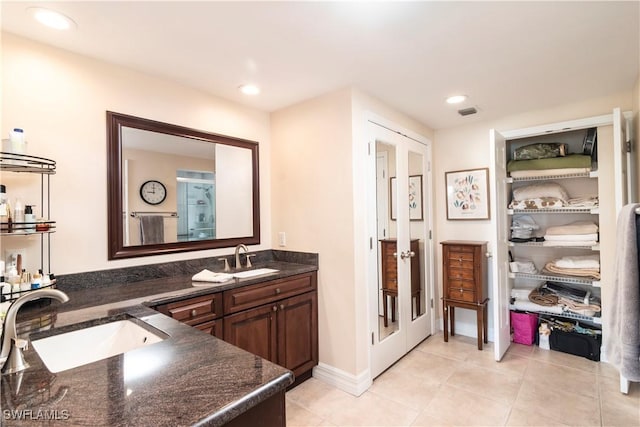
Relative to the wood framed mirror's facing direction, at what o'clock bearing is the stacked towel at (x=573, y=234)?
The stacked towel is roughly at 11 o'clock from the wood framed mirror.

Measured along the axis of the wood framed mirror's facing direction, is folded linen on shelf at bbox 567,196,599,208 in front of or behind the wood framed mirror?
in front

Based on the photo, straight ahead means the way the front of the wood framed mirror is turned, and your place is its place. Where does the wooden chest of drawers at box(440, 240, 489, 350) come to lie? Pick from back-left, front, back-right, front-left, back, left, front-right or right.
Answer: front-left

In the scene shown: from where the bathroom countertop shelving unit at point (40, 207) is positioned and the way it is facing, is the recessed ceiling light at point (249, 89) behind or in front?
in front

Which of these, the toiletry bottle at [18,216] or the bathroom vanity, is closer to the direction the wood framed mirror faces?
the bathroom vanity

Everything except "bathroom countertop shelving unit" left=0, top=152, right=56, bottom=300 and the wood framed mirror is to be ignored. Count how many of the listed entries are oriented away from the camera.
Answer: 0

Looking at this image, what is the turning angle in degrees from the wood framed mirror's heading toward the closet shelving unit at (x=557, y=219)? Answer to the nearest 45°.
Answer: approximately 45° to its left

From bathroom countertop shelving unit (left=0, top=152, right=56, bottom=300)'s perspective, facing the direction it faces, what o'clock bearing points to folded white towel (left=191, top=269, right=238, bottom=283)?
The folded white towel is roughly at 11 o'clock from the bathroom countertop shelving unit.

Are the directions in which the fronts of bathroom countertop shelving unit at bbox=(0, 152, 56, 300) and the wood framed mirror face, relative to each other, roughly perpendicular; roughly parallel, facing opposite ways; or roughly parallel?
roughly parallel

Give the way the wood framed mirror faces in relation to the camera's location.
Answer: facing the viewer and to the right of the viewer
